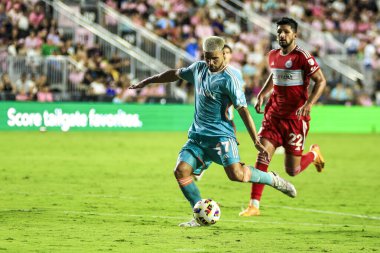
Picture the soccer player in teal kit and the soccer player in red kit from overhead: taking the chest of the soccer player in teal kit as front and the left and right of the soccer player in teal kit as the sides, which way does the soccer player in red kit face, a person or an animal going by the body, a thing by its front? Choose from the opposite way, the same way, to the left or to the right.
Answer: the same way

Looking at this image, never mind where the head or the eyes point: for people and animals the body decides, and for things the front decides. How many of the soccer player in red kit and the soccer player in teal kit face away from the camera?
0

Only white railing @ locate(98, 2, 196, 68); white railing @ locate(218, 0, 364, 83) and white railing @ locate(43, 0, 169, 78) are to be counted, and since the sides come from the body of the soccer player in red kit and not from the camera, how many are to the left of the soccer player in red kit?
0

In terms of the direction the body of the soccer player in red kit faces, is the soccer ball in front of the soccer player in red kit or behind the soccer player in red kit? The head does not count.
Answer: in front

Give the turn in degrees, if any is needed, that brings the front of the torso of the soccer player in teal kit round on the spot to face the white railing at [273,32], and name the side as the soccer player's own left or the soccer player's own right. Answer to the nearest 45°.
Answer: approximately 135° to the soccer player's own right

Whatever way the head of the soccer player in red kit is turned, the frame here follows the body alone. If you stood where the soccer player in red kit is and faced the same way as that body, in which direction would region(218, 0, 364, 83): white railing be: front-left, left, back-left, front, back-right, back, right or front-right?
back-right

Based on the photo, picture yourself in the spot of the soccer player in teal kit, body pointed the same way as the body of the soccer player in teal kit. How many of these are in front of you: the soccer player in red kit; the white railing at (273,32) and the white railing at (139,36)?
0

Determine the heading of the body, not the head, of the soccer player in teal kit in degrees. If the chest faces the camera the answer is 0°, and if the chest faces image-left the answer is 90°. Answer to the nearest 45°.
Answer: approximately 45°

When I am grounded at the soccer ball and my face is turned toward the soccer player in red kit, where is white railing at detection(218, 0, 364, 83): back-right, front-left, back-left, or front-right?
front-left

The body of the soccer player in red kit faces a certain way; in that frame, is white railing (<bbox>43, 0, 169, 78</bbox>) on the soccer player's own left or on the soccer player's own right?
on the soccer player's own right

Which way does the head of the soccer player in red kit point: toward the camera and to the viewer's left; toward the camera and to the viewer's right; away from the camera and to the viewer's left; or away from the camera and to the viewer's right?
toward the camera and to the viewer's left

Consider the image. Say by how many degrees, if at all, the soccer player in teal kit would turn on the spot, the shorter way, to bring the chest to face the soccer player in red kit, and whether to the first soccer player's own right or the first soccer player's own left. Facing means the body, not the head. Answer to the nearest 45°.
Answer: approximately 180°

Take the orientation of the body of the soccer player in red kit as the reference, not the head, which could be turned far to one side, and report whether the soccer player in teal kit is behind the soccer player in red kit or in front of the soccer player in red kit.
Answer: in front

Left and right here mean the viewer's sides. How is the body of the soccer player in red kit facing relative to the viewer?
facing the viewer and to the left of the viewer

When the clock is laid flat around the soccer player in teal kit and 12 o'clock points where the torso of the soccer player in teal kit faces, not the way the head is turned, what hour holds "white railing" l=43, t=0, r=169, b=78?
The white railing is roughly at 4 o'clock from the soccer player in teal kit.
